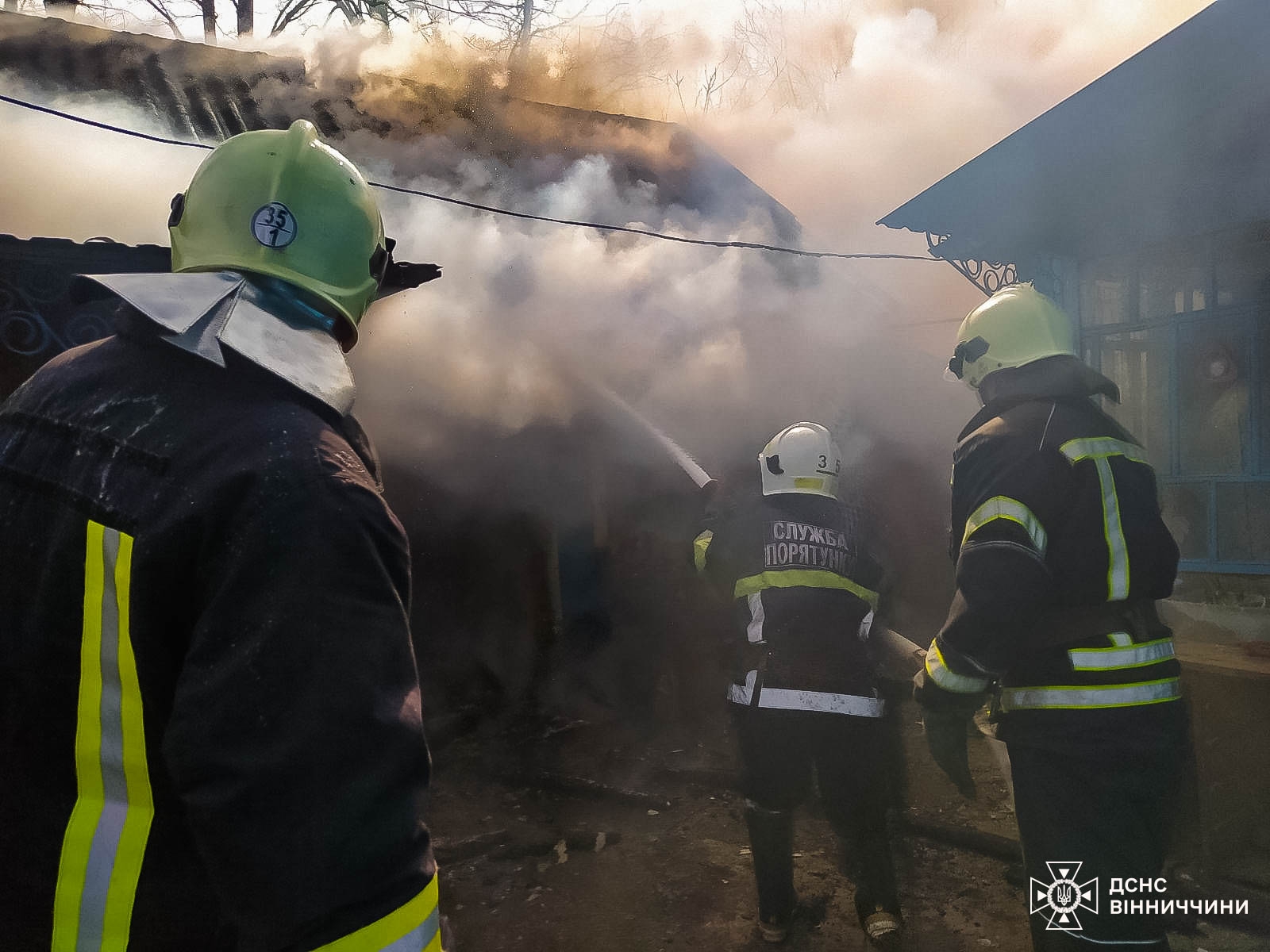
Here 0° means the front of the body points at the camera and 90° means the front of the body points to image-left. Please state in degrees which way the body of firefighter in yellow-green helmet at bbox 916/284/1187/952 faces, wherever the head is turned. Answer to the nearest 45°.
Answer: approximately 135°

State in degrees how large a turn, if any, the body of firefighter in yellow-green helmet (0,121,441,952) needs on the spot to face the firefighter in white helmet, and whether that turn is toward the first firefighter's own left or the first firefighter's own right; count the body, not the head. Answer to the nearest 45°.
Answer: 0° — they already face them

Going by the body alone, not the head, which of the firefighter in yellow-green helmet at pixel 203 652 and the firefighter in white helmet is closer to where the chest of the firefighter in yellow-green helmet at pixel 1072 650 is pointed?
the firefighter in white helmet

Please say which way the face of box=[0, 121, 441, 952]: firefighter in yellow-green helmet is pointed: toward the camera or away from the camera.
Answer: away from the camera

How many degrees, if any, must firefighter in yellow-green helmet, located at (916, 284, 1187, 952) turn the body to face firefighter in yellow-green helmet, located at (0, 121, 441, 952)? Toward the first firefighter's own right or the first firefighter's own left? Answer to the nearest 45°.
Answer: approximately 135° to the first firefighter's own left

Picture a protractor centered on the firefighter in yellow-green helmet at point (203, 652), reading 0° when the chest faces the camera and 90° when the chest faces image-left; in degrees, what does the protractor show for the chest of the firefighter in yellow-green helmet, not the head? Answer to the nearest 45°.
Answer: approximately 225°

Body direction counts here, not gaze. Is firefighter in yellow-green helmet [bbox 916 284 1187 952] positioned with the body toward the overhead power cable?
yes

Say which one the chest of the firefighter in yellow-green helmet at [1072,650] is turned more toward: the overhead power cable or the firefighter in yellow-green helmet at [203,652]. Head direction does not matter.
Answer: the overhead power cable

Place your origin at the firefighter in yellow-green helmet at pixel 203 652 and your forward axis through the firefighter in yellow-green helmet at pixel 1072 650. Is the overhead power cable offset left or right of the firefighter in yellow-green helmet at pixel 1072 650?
left

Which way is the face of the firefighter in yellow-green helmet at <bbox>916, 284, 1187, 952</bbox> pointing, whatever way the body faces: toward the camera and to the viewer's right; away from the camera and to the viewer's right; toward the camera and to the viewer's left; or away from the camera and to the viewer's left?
away from the camera and to the viewer's left
